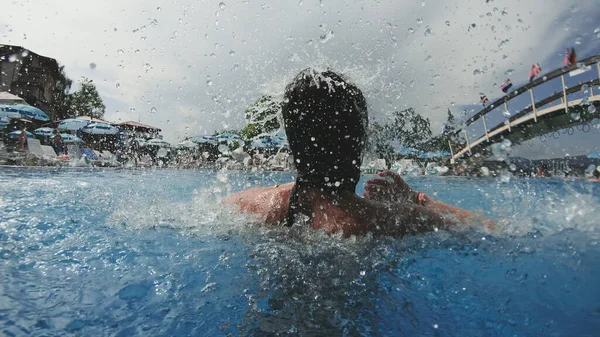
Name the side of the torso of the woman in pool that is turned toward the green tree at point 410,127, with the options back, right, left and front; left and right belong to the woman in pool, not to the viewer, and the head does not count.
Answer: front

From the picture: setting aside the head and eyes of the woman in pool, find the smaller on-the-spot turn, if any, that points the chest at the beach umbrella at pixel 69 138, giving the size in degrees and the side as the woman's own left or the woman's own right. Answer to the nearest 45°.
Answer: approximately 45° to the woman's own left

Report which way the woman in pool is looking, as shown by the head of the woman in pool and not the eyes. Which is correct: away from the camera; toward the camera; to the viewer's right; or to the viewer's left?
away from the camera

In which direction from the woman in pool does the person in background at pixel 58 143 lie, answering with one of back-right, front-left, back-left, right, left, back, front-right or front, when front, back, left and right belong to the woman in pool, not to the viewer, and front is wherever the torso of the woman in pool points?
front-left

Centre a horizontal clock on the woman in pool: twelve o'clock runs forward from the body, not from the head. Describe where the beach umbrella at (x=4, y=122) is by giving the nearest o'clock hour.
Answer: The beach umbrella is roughly at 10 o'clock from the woman in pool.

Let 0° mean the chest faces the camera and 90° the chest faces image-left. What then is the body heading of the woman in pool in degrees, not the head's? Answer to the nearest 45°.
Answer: approximately 180°
